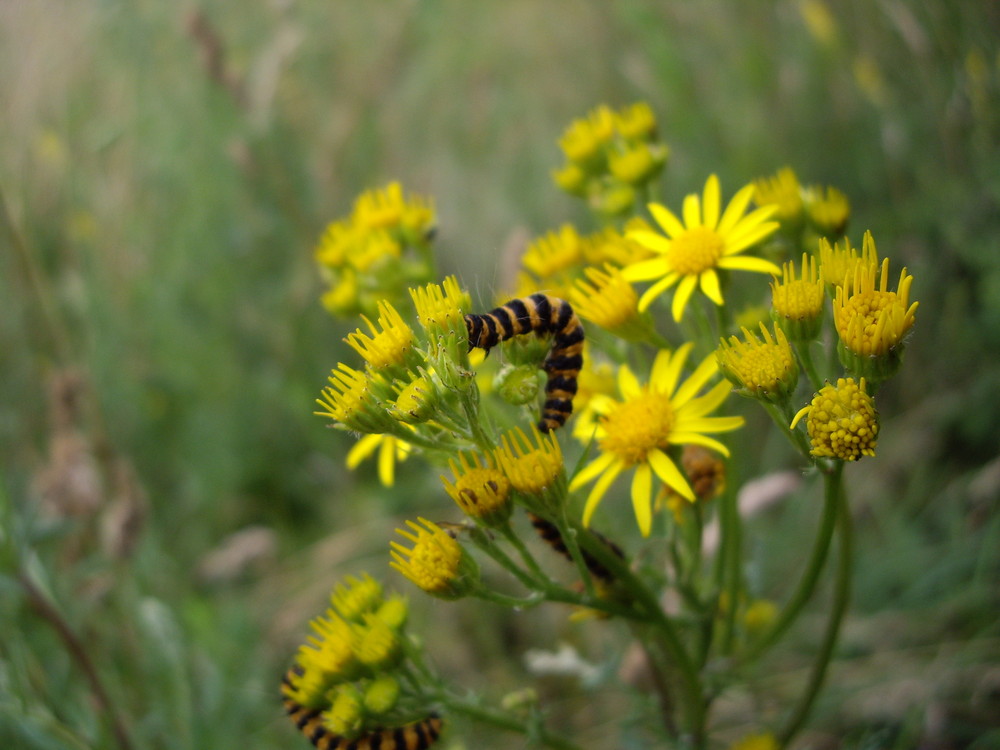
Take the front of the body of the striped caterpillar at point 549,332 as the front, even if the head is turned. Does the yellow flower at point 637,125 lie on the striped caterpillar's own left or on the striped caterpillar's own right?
on the striped caterpillar's own right

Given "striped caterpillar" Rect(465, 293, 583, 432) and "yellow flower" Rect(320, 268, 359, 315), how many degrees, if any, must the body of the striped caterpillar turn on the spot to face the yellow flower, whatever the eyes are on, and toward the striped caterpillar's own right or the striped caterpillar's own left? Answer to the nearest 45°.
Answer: approximately 45° to the striped caterpillar's own right

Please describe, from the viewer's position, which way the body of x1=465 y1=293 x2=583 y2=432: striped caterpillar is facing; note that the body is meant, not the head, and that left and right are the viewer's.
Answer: facing to the left of the viewer
